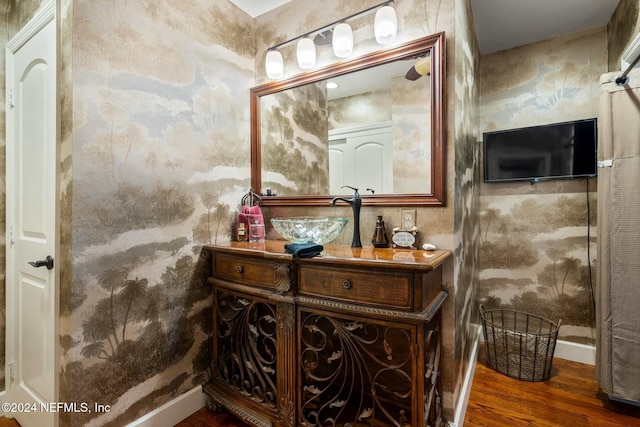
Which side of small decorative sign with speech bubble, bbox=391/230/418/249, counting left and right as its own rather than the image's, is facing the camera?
front

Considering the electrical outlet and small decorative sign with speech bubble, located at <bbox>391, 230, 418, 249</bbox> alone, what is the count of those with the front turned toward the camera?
2

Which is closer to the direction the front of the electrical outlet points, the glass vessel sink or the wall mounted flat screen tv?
the glass vessel sink

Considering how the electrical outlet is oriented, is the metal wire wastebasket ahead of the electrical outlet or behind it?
behind

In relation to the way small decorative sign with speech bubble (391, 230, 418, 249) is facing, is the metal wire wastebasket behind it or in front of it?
behind

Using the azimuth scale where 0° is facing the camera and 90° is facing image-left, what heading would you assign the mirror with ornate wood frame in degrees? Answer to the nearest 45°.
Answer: approximately 45°

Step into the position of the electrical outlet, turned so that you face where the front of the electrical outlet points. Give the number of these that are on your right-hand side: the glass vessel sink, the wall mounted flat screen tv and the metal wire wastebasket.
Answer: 1

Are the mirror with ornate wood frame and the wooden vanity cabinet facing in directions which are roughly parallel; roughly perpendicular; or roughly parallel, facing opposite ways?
roughly parallel

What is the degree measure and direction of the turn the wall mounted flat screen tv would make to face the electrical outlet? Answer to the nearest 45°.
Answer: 0° — it already faces it

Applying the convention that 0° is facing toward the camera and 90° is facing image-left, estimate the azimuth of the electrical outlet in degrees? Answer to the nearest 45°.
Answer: approximately 0°

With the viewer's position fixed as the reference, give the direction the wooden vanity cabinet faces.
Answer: facing the viewer and to the left of the viewer

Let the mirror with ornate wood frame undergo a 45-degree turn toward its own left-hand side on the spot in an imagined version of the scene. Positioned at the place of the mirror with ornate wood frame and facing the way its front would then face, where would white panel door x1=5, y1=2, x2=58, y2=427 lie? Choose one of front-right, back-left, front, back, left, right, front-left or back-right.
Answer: right
